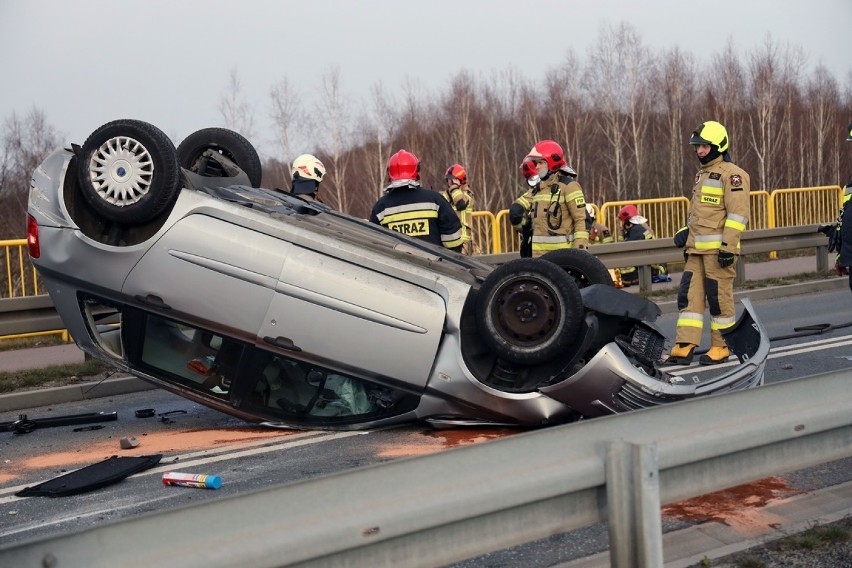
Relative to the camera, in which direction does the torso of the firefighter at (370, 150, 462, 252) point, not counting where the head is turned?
away from the camera

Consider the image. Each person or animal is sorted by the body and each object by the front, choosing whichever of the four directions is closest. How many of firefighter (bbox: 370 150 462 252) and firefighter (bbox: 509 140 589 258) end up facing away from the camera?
1

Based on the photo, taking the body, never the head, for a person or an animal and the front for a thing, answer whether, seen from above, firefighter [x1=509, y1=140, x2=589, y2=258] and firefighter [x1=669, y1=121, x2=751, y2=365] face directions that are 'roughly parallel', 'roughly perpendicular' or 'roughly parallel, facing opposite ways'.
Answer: roughly parallel

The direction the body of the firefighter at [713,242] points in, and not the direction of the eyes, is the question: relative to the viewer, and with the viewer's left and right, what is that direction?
facing the viewer and to the left of the viewer

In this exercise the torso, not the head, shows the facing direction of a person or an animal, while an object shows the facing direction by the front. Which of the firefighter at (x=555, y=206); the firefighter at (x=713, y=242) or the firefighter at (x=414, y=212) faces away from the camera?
the firefighter at (x=414, y=212)

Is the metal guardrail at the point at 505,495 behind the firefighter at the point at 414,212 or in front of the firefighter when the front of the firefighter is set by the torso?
behind

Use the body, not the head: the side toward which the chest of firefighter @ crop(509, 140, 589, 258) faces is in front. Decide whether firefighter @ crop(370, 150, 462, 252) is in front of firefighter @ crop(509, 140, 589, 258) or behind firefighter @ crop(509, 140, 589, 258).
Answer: in front

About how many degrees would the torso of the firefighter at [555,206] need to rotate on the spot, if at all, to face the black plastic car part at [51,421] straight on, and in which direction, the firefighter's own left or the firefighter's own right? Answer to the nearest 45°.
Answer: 0° — they already face it

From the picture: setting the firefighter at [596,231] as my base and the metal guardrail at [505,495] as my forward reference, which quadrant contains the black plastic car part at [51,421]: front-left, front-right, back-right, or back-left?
front-right

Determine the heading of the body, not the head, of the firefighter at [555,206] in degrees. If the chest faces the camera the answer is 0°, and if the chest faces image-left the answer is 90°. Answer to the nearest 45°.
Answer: approximately 45°

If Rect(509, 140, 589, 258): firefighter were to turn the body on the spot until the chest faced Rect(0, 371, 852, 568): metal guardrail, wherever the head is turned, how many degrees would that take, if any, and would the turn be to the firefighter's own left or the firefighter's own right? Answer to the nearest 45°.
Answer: approximately 45° to the firefighter's own left

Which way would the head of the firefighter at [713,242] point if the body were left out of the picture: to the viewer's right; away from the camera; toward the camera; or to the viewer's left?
to the viewer's left

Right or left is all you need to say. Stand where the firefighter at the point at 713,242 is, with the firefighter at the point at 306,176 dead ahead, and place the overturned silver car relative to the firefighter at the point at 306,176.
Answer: left

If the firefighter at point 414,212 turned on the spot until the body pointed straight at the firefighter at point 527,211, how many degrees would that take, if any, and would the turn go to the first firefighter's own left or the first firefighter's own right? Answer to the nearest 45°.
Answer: approximately 45° to the first firefighter's own right

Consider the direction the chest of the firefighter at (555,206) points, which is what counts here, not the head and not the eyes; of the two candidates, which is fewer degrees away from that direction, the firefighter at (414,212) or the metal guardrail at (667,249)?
the firefighter

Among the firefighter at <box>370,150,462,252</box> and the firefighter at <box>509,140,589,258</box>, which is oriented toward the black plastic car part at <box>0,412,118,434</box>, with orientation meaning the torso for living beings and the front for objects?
the firefighter at <box>509,140,589,258</box>

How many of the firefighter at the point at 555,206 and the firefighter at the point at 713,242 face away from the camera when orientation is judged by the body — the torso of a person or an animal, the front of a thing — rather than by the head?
0

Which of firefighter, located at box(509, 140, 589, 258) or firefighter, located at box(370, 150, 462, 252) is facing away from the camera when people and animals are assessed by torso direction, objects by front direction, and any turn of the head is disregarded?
firefighter, located at box(370, 150, 462, 252)
